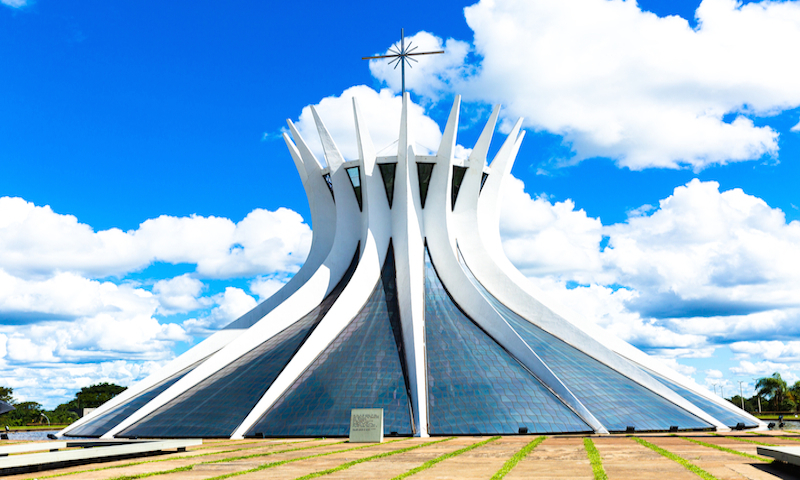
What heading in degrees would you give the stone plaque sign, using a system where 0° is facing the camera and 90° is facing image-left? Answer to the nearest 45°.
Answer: approximately 0°

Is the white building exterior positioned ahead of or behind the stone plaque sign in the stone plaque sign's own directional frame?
behind
